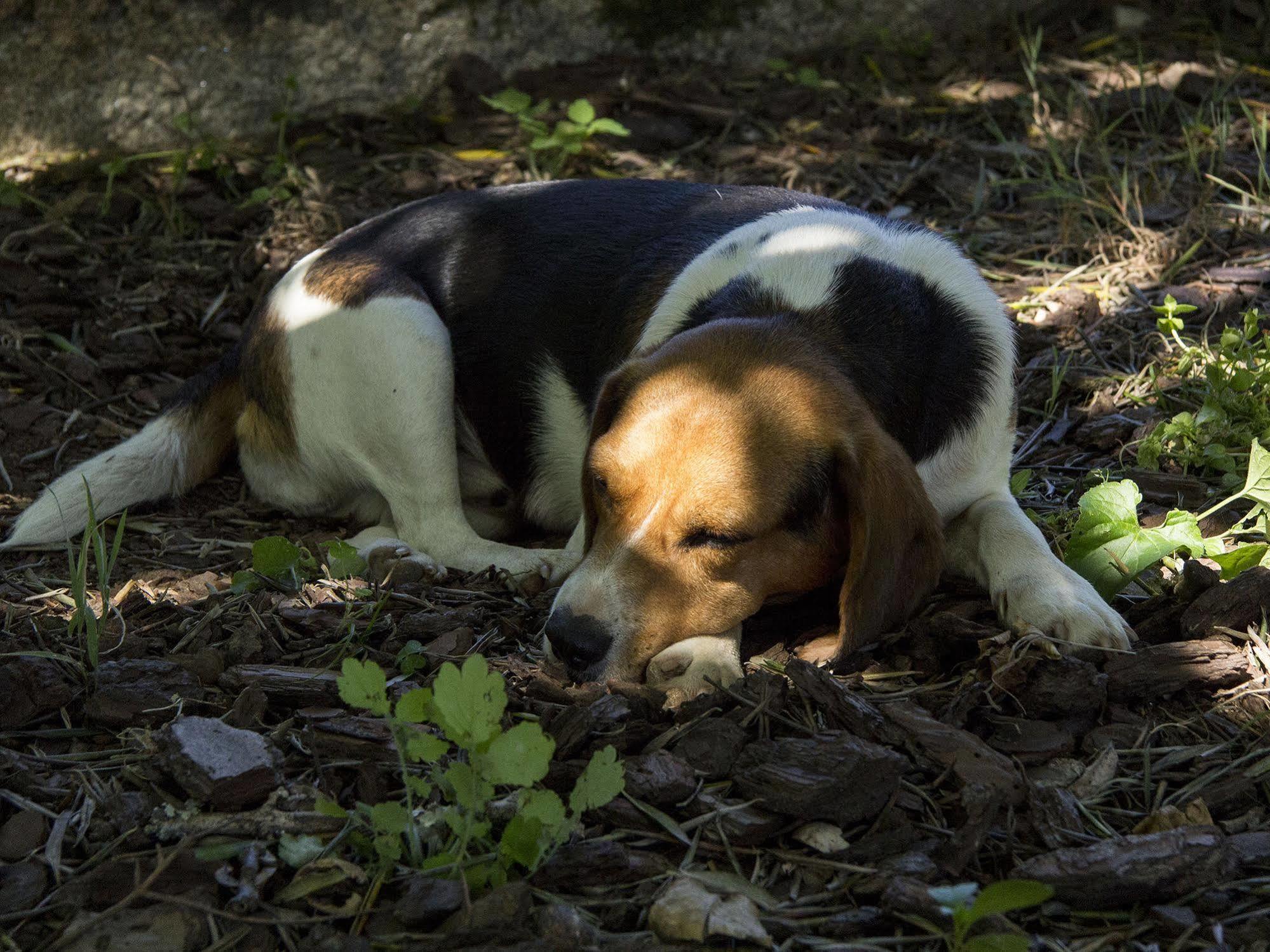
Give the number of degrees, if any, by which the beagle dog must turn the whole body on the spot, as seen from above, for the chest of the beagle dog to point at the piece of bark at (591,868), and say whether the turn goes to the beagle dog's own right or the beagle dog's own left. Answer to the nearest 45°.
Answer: approximately 45° to the beagle dog's own right

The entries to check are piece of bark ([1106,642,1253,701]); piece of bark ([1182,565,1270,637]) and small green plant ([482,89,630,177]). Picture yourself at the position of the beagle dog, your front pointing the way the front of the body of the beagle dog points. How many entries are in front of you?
2

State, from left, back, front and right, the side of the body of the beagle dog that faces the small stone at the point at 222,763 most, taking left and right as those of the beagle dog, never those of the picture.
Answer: right

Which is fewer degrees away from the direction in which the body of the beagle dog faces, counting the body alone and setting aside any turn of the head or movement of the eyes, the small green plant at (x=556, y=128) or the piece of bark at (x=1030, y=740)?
the piece of bark

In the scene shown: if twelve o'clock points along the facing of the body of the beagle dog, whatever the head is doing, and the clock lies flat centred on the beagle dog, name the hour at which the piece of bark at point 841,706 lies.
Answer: The piece of bark is roughly at 1 o'clock from the beagle dog.

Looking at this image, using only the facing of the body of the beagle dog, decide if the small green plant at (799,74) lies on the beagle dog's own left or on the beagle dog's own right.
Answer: on the beagle dog's own left

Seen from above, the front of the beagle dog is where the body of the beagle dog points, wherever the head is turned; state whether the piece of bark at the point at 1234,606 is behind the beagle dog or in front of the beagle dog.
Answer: in front

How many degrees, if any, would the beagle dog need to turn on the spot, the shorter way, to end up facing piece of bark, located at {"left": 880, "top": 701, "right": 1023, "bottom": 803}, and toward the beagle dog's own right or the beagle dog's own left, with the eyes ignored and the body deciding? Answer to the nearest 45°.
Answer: approximately 45° to the beagle dog's own right

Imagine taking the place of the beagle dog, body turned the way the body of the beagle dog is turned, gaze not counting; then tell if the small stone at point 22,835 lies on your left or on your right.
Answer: on your right

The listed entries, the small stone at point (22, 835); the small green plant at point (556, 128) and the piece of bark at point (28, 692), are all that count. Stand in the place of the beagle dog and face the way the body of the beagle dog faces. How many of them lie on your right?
2

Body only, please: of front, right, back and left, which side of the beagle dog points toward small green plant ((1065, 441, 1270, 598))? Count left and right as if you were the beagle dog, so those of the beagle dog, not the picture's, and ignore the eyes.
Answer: front

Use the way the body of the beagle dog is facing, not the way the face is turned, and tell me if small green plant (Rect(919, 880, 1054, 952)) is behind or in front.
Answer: in front

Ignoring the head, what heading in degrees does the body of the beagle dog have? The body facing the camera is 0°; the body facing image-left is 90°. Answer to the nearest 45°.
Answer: approximately 315°

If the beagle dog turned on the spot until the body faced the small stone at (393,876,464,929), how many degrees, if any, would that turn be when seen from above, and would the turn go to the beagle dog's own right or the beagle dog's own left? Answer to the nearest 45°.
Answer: approximately 45° to the beagle dog's own right

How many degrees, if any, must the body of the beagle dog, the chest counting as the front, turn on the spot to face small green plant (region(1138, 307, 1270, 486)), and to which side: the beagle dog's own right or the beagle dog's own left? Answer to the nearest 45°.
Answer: approximately 45° to the beagle dog's own left

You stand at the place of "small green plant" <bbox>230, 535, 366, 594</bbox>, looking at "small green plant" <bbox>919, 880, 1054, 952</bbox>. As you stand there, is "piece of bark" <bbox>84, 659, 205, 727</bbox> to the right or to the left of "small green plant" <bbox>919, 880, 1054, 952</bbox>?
right

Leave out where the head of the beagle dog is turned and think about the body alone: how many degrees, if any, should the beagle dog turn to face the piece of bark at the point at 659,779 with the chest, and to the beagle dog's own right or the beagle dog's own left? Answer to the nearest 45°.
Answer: approximately 45° to the beagle dog's own right
